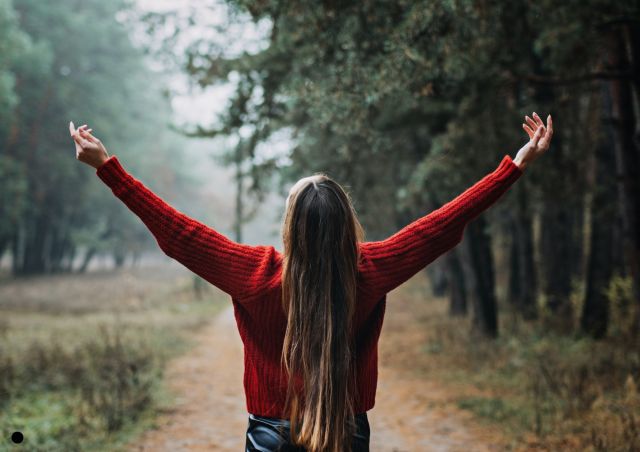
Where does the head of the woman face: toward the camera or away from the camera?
away from the camera

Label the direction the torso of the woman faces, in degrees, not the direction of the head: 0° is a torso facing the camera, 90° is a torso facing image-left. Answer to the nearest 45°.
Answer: approximately 180°
